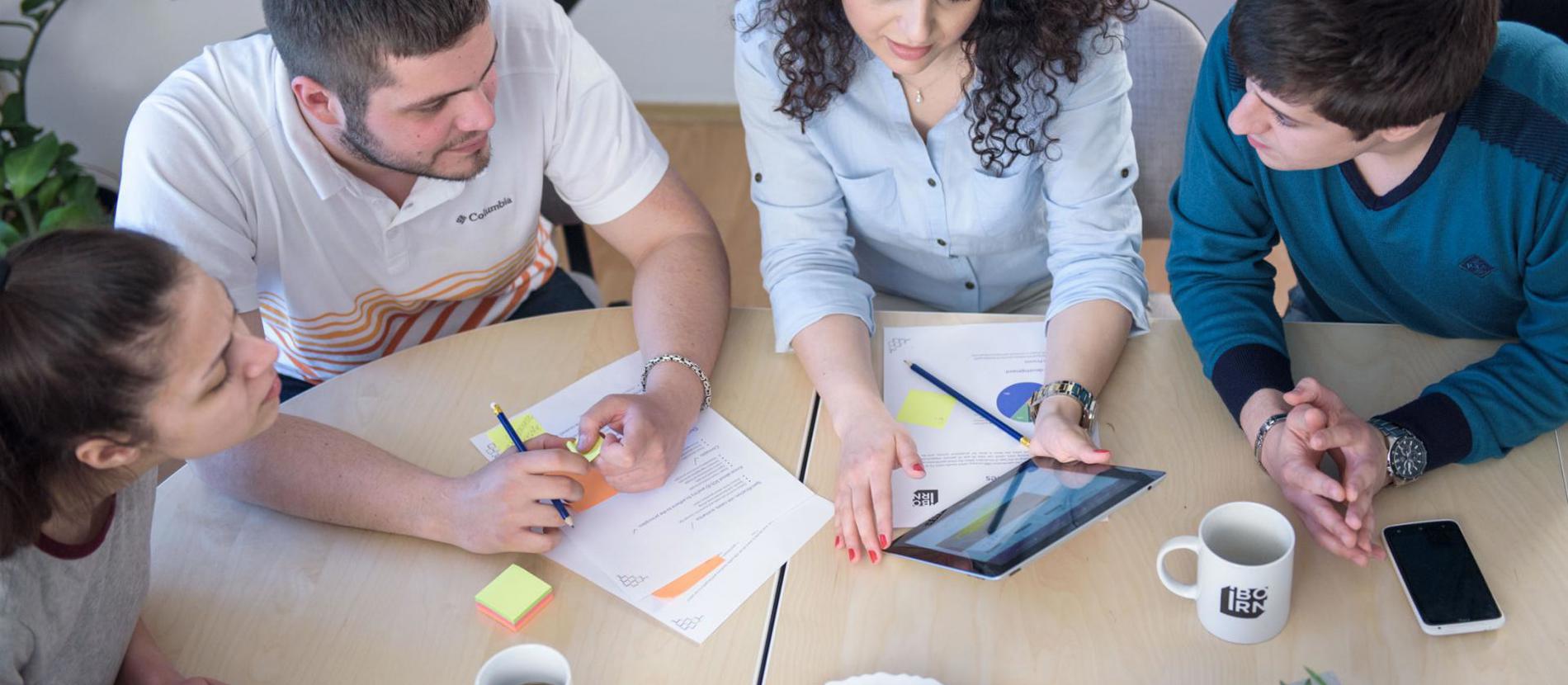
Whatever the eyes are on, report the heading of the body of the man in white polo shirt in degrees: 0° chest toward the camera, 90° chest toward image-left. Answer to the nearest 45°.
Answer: approximately 315°

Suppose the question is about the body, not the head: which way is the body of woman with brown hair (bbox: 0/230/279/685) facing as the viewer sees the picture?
to the viewer's right

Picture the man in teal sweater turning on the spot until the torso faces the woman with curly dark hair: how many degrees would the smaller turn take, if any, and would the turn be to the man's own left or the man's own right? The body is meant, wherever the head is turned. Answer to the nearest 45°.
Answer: approximately 45° to the man's own right

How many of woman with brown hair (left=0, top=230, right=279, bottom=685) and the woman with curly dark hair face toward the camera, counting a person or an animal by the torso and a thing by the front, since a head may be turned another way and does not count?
1

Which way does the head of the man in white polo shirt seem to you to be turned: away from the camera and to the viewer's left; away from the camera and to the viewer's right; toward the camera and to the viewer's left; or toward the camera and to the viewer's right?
toward the camera and to the viewer's right

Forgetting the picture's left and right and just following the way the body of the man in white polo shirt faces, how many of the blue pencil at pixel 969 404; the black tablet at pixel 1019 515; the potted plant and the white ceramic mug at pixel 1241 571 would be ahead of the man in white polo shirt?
3

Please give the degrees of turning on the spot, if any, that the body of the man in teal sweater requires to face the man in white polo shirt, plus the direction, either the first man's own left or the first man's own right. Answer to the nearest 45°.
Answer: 0° — they already face them

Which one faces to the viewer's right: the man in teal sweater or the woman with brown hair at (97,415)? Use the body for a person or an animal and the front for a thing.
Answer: the woman with brown hair
